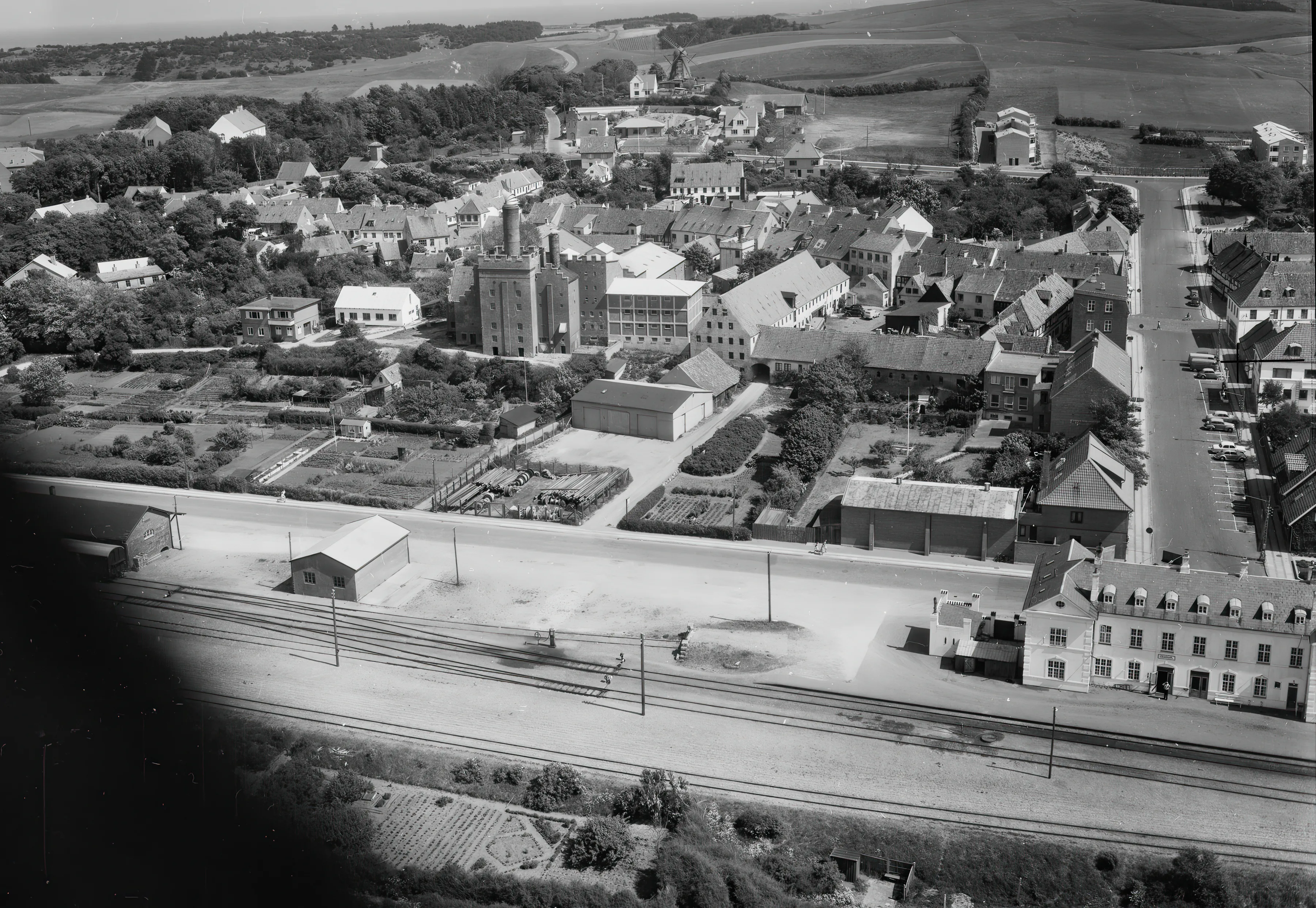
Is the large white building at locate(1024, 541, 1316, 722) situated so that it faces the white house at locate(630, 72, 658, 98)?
no

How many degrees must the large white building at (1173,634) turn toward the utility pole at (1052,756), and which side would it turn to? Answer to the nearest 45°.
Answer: approximately 45° to its right

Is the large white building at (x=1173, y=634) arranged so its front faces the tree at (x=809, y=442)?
no

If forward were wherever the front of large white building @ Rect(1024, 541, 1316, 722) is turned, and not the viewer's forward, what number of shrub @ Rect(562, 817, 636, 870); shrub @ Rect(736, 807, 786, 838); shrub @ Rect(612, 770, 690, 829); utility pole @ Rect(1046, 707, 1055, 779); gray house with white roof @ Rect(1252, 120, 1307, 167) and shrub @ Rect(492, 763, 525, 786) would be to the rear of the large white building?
1

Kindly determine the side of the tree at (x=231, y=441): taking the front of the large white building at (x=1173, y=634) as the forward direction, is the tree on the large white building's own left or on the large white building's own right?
on the large white building's own right

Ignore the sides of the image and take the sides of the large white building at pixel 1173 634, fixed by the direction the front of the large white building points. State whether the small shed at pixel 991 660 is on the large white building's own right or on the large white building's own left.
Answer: on the large white building's own right

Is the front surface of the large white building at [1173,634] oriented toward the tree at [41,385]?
no

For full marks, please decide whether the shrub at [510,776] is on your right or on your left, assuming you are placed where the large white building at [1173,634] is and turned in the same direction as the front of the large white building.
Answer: on your right

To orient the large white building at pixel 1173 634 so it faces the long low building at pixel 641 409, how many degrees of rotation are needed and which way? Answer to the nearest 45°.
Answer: approximately 135° to its right

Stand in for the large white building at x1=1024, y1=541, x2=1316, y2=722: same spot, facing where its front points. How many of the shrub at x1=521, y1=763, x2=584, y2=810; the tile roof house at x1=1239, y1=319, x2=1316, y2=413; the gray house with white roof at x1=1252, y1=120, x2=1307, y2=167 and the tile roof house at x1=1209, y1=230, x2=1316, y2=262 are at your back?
3

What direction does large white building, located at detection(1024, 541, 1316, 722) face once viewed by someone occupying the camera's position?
facing the viewer

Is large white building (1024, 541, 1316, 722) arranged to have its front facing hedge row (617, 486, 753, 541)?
no

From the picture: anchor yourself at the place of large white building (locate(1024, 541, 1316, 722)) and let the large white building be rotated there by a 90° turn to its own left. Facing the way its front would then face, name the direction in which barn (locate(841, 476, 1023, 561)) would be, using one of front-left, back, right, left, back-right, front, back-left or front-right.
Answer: back-left

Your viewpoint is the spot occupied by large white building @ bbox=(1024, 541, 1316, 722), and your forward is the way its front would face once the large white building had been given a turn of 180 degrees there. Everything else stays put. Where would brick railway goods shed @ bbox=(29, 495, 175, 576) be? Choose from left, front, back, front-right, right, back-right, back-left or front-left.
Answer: left

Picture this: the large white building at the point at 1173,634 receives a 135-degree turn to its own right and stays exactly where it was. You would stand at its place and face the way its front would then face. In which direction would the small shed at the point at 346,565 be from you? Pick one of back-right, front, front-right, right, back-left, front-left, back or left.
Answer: front-left

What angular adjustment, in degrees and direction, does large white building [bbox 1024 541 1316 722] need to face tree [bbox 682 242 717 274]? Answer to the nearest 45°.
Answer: approximately 135° to its right

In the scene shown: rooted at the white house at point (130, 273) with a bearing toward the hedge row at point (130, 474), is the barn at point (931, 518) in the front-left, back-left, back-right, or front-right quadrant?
front-left

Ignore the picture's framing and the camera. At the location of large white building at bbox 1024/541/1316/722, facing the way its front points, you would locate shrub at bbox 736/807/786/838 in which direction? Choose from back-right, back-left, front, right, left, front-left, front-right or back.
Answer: front-right

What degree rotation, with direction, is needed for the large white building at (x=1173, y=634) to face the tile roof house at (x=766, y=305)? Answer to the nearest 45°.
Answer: approximately 135° to its right

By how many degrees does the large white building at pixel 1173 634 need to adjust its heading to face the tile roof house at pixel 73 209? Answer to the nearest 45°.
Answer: approximately 135° to its right

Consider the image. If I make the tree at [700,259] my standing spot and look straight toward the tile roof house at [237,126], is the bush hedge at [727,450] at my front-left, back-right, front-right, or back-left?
back-left
